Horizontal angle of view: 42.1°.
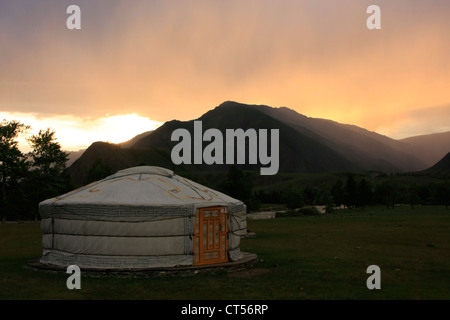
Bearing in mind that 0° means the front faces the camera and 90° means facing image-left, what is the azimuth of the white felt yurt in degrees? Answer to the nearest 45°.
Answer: approximately 315°

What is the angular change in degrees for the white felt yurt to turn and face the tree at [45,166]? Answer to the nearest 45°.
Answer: approximately 135° to its left

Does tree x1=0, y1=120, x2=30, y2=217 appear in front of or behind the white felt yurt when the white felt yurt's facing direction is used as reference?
behind

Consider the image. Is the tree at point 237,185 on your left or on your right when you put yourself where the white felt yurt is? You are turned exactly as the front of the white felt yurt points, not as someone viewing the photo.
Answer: on your left
